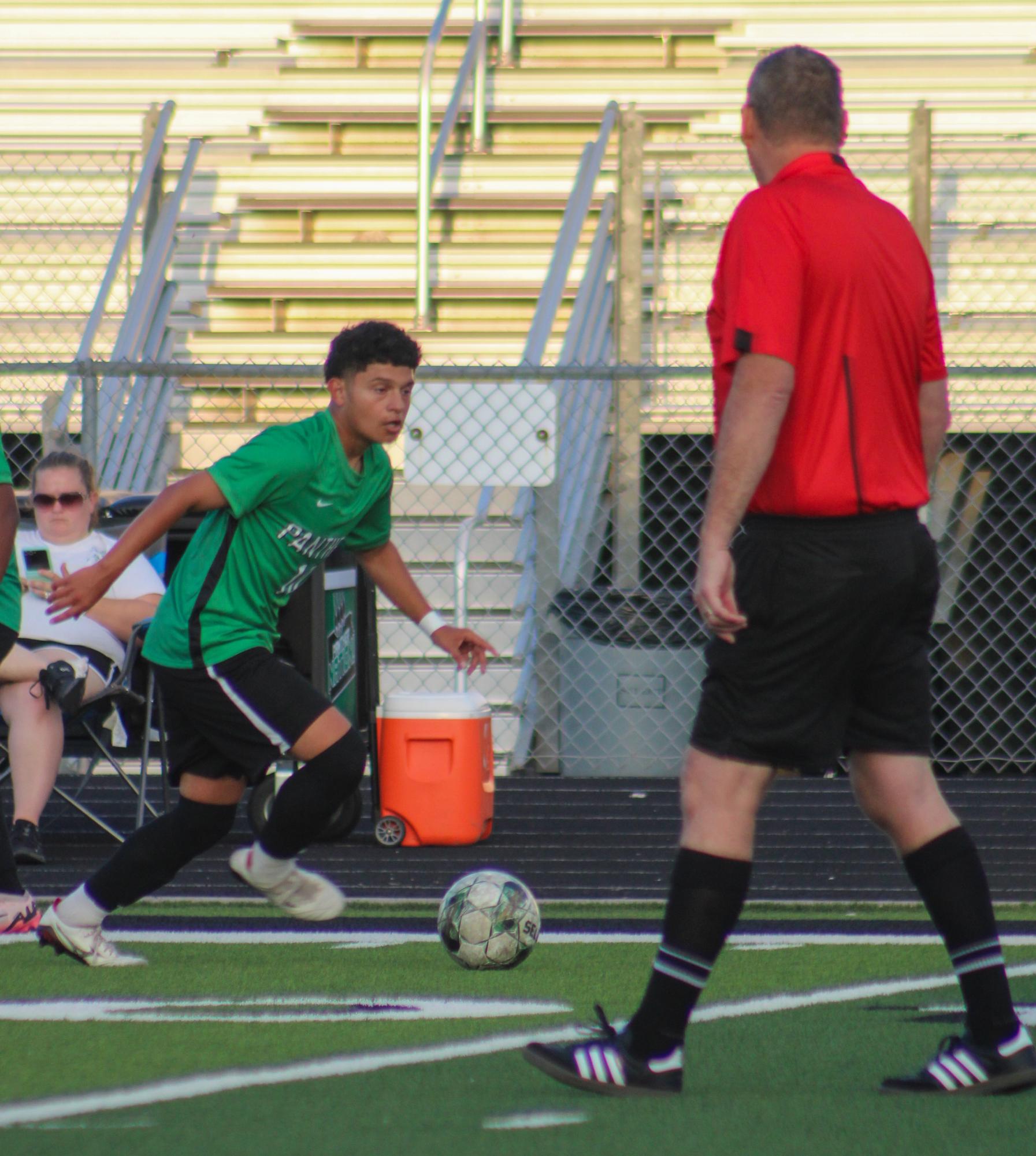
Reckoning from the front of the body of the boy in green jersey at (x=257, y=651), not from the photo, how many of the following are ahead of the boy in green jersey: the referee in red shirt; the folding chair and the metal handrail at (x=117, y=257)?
1

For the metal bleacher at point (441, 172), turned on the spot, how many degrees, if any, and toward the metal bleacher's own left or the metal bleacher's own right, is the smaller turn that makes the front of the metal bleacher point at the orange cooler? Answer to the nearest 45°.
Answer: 0° — it already faces it

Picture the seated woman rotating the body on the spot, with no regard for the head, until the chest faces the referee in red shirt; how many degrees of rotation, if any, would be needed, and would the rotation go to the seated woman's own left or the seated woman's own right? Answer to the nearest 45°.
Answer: approximately 45° to the seated woman's own left

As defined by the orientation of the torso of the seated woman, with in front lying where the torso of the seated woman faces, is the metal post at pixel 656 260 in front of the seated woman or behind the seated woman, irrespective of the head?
behind

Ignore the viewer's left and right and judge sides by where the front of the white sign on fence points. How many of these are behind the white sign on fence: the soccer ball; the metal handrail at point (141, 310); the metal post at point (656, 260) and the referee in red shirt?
2

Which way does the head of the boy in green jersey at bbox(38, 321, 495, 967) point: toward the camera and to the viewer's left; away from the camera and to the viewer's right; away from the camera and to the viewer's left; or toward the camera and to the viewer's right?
toward the camera and to the viewer's right

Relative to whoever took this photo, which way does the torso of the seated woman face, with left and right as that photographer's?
facing the viewer and to the left of the viewer

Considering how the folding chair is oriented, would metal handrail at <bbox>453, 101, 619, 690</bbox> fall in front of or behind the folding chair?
behind

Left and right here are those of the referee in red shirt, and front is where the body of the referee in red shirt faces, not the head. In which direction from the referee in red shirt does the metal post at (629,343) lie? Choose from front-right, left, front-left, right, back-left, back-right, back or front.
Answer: front-right

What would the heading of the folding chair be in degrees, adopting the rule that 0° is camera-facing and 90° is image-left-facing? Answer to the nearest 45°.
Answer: approximately 45°

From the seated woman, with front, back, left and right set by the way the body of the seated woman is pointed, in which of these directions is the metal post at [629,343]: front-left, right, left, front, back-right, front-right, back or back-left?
back

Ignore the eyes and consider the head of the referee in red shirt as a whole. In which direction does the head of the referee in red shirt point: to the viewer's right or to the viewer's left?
to the viewer's left

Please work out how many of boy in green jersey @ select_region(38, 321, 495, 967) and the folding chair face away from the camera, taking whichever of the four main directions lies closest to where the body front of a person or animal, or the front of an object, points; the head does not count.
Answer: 0

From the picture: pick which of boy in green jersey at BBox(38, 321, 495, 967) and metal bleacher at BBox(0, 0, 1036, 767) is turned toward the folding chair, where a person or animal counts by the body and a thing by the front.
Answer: the metal bleacher
